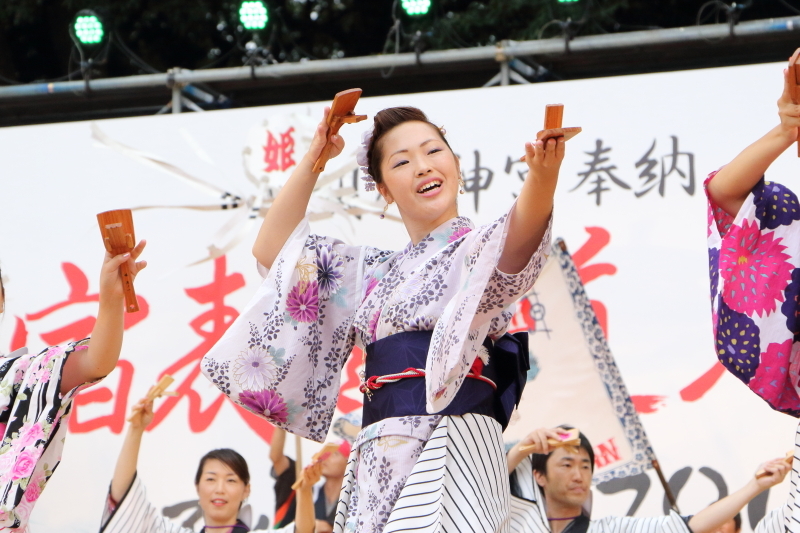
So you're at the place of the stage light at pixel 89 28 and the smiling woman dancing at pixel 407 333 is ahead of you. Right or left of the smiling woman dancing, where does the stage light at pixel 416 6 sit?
left

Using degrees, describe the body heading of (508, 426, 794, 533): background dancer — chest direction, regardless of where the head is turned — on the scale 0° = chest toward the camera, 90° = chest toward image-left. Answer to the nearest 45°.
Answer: approximately 315°

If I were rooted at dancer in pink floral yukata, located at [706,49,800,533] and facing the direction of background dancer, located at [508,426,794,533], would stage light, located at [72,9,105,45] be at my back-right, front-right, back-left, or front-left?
front-left

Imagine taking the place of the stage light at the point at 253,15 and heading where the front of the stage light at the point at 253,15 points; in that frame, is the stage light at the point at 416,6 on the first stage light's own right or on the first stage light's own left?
on the first stage light's own left

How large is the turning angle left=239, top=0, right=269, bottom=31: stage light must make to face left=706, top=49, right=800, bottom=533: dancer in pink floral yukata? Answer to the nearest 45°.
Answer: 0° — it already faces them

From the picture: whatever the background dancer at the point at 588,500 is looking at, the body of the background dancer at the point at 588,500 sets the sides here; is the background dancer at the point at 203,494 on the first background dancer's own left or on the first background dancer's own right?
on the first background dancer's own right

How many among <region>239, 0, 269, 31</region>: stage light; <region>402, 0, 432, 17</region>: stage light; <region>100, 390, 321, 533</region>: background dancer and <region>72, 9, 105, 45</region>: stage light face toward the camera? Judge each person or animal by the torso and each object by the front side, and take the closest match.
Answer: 4

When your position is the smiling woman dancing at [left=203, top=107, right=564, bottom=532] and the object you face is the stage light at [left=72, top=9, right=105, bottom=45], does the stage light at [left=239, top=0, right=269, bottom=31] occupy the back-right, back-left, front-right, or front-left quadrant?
front-right

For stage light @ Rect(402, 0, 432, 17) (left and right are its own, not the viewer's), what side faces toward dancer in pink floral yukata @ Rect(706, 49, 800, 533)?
front

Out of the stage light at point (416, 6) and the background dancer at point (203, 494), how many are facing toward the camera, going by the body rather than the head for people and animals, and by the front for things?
2

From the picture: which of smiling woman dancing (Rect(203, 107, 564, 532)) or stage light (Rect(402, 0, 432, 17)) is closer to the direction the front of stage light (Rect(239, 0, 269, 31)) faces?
the smiling woman dancing

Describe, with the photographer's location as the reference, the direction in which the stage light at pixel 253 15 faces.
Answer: facing the viewer

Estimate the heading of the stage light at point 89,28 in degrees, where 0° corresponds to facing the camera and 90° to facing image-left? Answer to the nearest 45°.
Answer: approximately 0°
